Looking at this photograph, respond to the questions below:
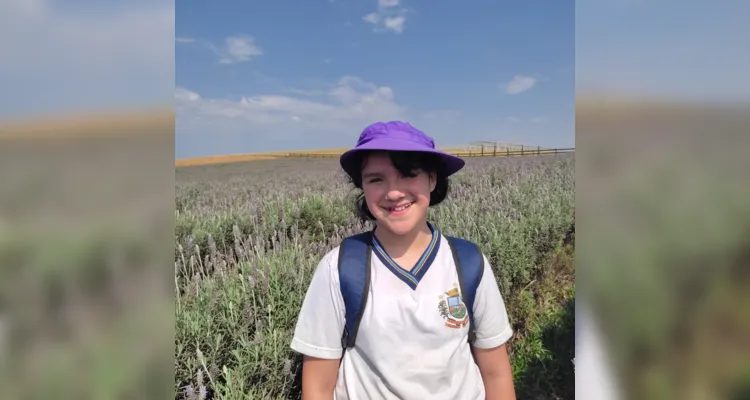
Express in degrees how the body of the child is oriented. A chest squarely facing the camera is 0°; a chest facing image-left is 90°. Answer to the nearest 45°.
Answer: approximately 0°
